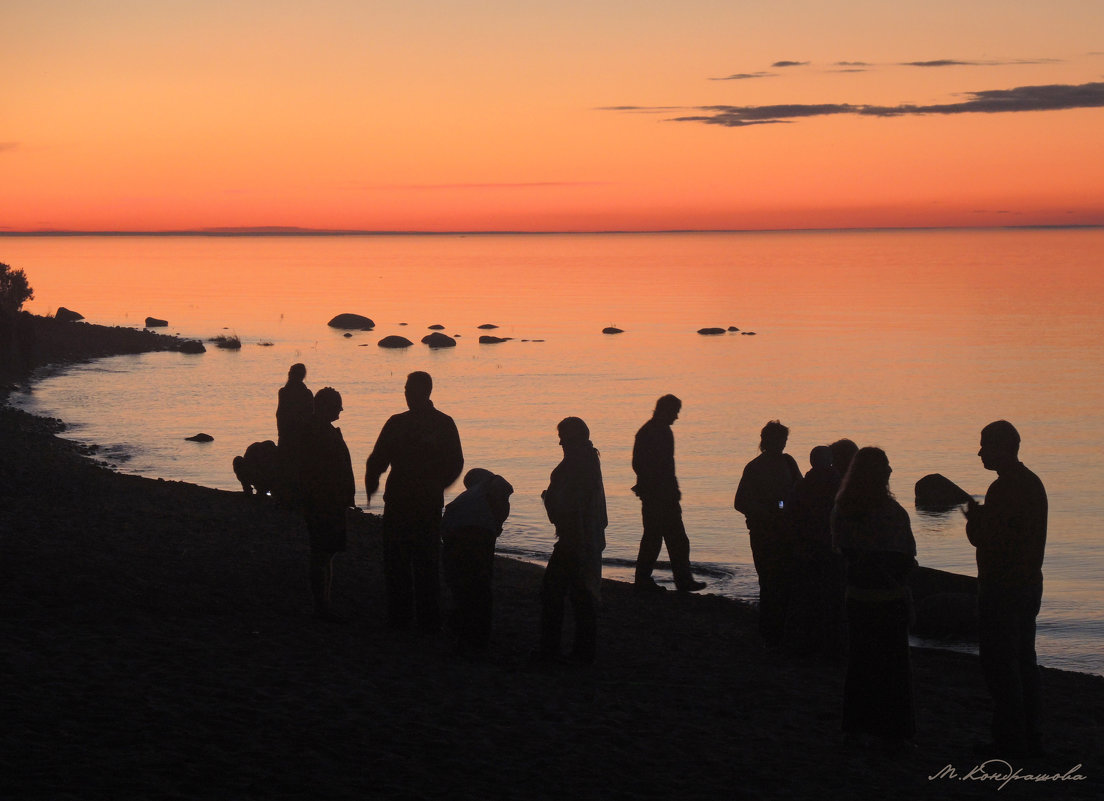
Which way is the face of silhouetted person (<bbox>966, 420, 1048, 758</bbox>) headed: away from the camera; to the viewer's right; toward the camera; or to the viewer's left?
to the viewer's left

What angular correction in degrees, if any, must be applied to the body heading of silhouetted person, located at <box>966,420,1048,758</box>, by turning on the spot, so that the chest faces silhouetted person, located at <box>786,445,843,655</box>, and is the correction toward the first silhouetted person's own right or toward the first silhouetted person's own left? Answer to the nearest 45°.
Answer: approximately 45° to the first silhouetted person's own right

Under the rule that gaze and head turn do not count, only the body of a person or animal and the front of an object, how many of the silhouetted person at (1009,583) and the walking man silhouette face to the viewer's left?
1

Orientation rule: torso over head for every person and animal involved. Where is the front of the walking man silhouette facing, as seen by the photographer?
facing to the right of the viewer

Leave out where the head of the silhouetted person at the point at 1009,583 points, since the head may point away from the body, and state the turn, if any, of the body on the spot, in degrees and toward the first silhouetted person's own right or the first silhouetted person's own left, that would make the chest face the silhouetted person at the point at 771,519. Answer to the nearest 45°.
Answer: approximately 45° to the first silhouetted person's own right

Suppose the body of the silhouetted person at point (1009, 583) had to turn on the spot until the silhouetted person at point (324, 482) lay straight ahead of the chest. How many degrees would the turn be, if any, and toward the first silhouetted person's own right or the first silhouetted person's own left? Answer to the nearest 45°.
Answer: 0° — they already face them

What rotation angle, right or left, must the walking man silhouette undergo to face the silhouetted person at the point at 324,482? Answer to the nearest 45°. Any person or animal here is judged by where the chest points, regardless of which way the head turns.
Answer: approximately 135° to its right

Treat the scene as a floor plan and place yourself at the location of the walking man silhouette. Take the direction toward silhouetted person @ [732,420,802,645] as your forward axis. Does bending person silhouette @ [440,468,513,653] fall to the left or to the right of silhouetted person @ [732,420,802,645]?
right

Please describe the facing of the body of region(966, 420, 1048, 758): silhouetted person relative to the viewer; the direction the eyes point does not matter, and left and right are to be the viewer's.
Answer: facing to the left of the viewer

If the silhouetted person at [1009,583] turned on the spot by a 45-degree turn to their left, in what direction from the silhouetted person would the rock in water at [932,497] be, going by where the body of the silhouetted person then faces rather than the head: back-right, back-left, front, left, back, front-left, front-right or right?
back-right

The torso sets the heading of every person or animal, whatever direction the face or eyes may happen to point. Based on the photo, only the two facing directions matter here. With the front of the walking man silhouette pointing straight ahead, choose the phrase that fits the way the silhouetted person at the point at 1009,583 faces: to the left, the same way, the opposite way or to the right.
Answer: the opposite way
